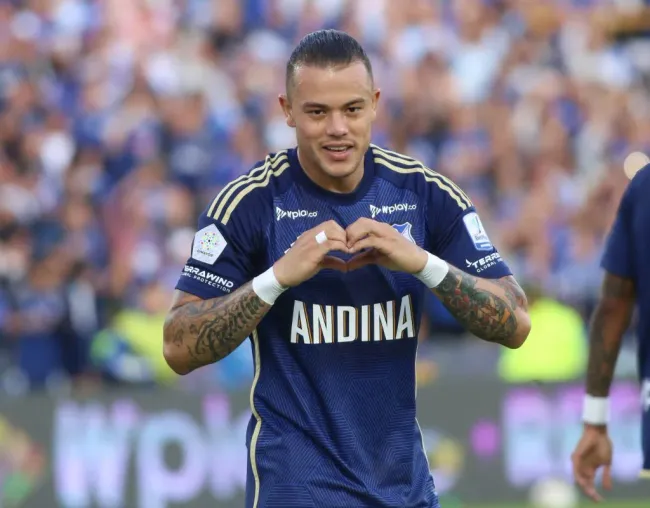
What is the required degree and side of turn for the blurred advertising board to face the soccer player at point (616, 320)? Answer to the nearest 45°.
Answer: approximately 45° to its left

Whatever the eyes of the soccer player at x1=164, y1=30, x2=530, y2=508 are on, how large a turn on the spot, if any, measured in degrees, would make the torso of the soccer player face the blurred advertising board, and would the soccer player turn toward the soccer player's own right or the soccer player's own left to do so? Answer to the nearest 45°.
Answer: approximately 180°
